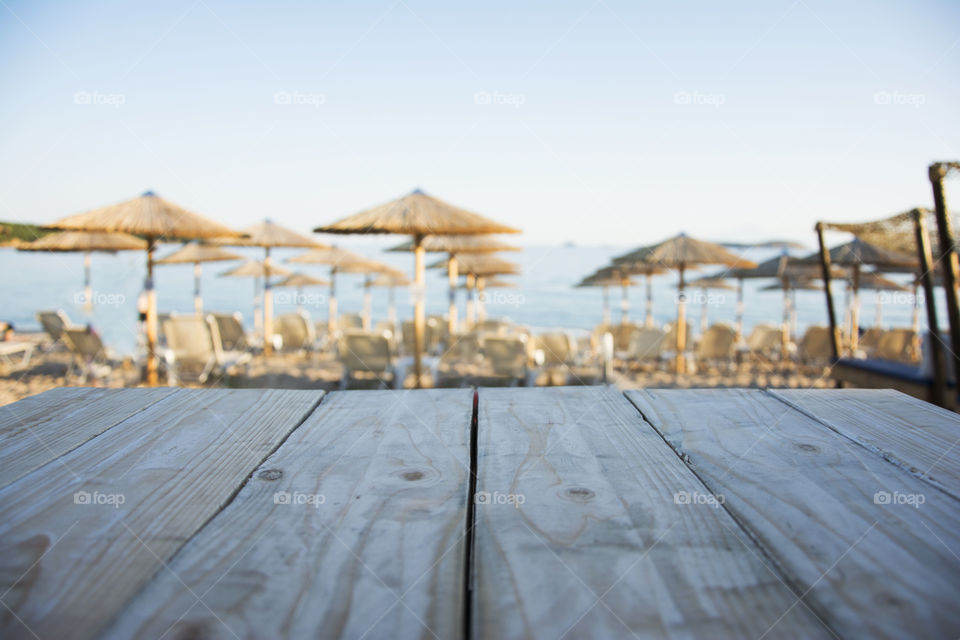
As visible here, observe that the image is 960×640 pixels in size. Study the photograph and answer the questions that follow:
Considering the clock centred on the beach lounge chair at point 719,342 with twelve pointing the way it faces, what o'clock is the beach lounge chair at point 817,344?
the beach lounge chair at point 817,344 is roughly at 2 o'clock from the beach lounge chair at point 719,342.

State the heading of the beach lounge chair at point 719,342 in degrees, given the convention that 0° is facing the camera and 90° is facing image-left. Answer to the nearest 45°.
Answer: approximately 180°

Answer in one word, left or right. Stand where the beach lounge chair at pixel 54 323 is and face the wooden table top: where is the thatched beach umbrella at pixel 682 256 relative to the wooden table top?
left

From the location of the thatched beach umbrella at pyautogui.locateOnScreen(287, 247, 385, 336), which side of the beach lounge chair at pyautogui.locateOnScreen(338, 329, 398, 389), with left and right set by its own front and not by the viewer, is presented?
front

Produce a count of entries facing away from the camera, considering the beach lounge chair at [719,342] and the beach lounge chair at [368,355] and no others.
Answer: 2

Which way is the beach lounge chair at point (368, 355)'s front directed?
away from the camera

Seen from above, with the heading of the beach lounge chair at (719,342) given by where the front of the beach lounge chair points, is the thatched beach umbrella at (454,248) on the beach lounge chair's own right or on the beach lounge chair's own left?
on the beach lounge chair's own left

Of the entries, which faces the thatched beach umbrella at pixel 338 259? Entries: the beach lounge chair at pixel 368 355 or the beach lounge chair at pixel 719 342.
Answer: the beach lounge chair at pixel 368 355

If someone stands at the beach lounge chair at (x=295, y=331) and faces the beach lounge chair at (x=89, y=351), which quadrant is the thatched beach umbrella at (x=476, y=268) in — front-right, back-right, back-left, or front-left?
back-left

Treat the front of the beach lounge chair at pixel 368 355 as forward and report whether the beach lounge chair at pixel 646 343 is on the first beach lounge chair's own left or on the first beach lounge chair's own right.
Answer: on the first beach lounge chair's own right

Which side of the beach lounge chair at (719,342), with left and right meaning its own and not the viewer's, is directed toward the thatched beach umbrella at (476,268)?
left

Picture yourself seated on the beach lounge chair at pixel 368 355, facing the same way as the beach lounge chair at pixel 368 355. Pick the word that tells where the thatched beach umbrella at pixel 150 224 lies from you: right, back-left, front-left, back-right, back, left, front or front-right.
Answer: left
